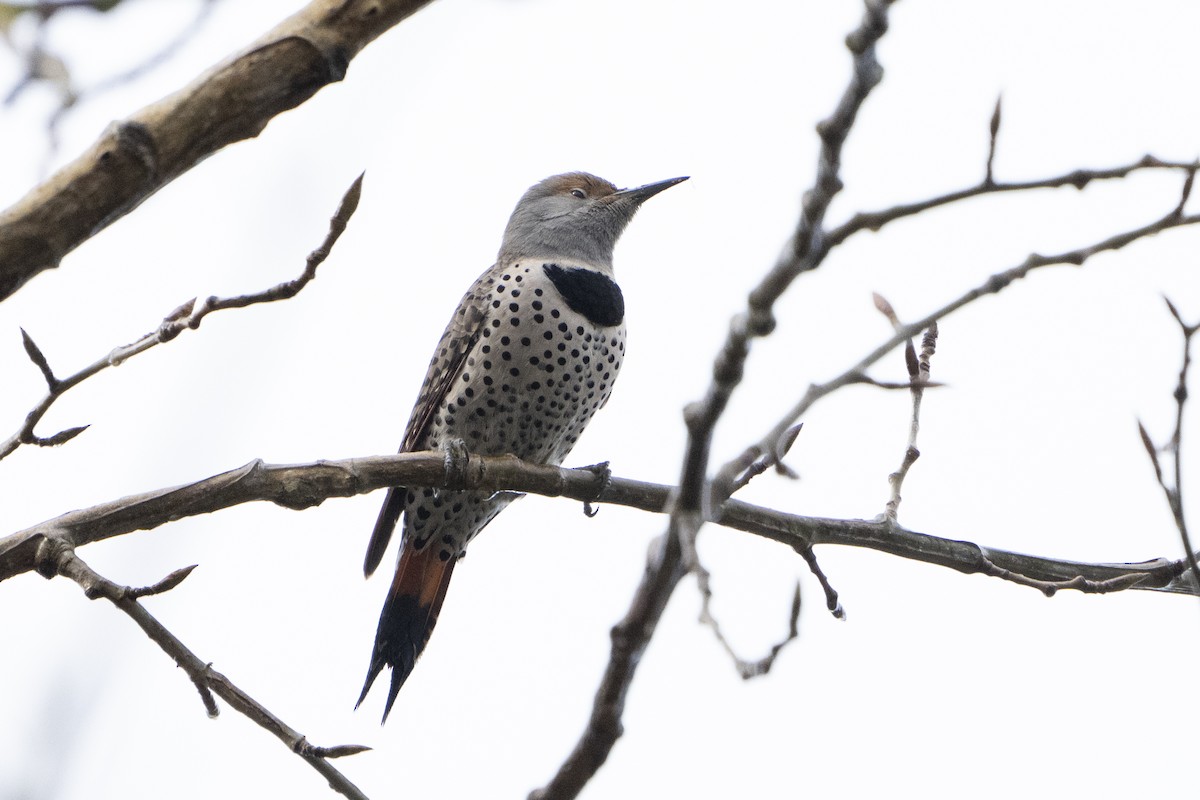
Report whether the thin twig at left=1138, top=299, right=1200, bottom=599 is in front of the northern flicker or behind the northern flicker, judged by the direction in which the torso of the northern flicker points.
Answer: in front

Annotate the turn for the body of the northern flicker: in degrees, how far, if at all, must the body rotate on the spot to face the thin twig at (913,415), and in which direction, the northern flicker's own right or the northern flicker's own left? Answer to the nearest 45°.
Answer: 0° — it already faces it

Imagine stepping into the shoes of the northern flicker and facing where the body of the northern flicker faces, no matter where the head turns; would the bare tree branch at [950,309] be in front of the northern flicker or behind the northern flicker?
in front

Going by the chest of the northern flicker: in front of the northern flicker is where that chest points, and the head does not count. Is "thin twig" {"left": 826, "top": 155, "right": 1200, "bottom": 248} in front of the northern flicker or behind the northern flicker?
in front

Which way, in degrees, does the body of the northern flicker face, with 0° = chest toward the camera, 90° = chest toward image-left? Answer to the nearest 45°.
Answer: approximately 315°

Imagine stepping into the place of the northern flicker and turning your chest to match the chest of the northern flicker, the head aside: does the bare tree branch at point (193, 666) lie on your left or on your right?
on your right
